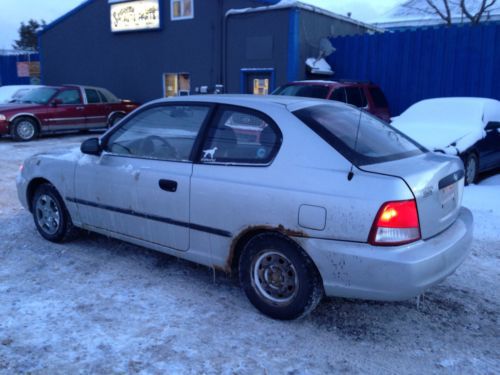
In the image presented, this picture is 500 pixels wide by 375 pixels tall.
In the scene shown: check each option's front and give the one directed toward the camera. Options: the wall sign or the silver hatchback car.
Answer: the wall sign

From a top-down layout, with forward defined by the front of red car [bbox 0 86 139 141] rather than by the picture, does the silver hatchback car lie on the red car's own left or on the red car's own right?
on the red car's own left

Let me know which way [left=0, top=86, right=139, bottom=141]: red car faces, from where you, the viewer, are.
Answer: facing the viewer and to the left of the viewer

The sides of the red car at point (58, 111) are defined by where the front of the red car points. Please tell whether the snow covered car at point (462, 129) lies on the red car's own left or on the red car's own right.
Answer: on the red car's own left

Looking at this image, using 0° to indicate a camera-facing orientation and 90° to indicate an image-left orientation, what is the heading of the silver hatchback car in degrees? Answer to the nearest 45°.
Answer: approximately 135°

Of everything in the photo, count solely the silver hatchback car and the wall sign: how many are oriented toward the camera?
1

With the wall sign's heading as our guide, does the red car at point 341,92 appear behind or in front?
in front

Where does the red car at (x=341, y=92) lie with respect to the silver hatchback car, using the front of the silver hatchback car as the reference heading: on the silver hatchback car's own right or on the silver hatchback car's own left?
on the silver hatchback car's own right

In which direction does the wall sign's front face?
toward the camera

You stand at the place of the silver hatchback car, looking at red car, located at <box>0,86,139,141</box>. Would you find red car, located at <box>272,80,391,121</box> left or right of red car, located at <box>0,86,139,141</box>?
right

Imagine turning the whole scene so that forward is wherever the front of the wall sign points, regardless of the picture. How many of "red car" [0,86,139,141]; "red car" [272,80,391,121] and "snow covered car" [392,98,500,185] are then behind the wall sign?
0
